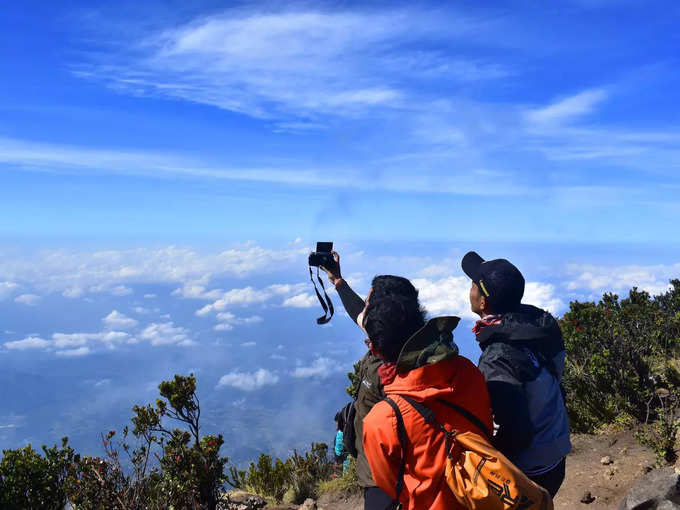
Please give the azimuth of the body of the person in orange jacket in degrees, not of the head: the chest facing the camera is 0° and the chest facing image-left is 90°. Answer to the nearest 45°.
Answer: approximately 135°

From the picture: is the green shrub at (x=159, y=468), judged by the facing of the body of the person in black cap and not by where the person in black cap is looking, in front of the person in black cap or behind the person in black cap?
in front

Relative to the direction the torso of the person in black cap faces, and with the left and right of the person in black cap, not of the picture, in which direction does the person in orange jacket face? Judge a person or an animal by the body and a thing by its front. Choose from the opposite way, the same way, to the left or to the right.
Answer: the same way

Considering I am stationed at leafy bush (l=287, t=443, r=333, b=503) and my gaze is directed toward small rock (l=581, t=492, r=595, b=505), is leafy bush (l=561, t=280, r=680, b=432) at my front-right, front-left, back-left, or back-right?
front-left

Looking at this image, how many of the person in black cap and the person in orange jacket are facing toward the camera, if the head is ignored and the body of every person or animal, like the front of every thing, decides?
0

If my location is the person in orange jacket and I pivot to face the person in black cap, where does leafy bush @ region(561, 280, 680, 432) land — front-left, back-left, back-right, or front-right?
front-left

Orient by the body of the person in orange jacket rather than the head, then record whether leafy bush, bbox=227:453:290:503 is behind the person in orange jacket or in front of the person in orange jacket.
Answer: in front

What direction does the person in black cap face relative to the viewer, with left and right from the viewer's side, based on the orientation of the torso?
facing away from the viewer and to the left of the viewer

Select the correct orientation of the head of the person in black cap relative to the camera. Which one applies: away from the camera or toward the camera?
away from the camera

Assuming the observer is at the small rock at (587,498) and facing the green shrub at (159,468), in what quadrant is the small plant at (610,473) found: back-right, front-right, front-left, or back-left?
back-right
